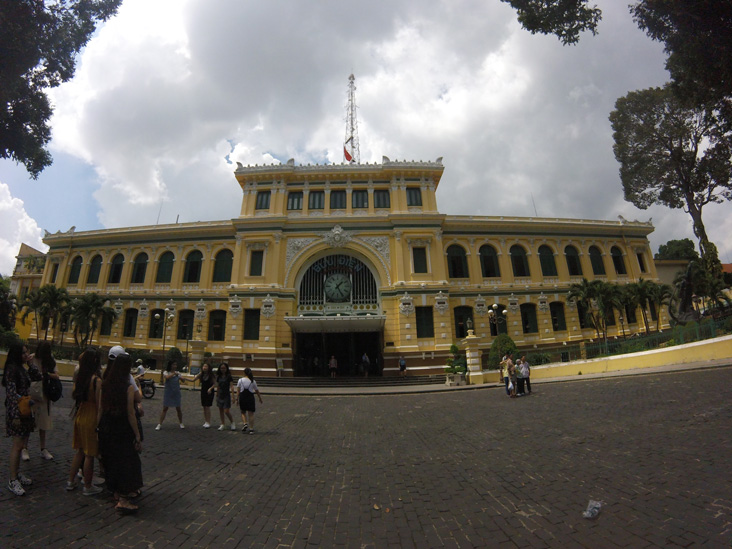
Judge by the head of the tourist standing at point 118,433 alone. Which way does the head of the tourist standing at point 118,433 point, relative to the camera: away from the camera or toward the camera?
away from the camera

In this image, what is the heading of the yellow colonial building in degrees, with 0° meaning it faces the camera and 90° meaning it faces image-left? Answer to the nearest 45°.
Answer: approximately 0°

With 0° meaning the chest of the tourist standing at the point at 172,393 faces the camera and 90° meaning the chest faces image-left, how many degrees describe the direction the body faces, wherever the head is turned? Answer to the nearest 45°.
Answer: approximately 0°

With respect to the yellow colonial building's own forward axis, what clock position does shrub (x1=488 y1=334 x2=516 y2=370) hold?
The shrub is roughly at 10 o'clock from the yellow colonial building.

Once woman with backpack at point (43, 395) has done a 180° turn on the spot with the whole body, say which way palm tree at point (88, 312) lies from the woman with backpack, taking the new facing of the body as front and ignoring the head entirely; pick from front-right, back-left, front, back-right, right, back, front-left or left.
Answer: right

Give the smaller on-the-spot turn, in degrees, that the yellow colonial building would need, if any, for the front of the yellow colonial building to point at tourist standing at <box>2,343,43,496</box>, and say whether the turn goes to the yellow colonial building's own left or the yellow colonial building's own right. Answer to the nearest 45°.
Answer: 0° — it already faces them
